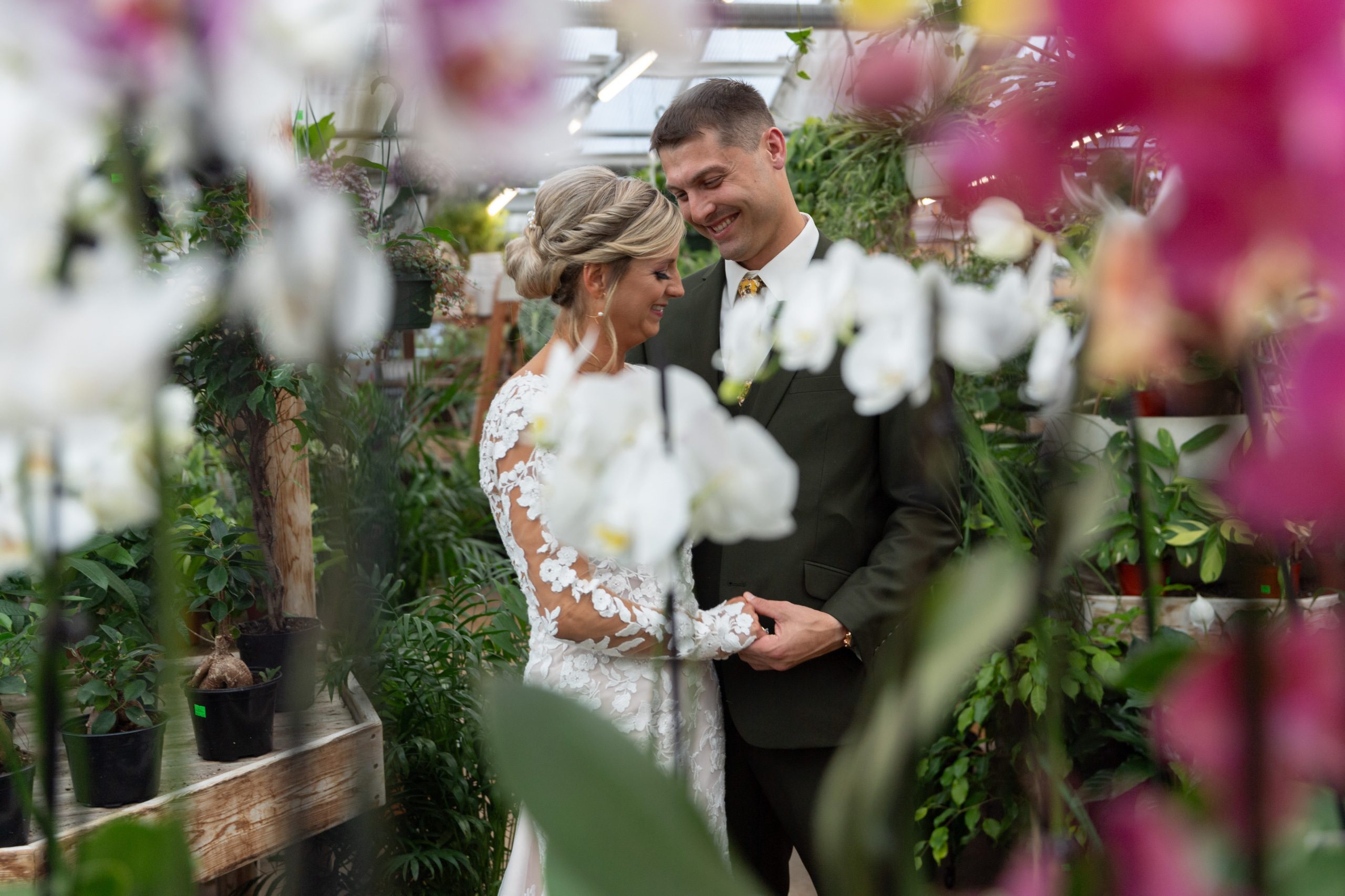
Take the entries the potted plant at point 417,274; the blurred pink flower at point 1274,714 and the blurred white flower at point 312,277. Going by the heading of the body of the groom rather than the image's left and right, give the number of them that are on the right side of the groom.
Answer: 1

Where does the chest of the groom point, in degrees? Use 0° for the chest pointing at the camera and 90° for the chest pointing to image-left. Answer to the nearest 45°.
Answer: approximately 45°

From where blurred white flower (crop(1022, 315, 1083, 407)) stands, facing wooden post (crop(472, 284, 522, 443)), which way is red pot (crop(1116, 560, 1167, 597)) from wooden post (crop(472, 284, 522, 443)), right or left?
right

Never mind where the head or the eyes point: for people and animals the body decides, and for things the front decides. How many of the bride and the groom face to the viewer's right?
1

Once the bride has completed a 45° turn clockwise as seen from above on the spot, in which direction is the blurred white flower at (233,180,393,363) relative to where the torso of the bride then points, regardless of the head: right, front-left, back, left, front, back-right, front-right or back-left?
front-right

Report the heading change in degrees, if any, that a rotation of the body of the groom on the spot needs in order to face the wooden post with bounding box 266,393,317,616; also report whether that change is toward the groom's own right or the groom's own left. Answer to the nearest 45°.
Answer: approximately 90° to the groom's own right

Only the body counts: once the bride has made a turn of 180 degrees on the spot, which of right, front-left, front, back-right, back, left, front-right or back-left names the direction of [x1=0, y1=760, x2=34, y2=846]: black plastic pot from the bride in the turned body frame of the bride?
front

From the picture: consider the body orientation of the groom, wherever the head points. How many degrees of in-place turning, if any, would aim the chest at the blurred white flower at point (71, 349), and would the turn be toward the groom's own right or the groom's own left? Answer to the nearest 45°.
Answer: approximately 45° to the groom's own left

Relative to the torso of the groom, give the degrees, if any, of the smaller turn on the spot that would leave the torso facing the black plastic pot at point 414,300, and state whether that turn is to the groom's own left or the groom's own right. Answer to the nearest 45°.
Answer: approximately 90° to the groom's own right

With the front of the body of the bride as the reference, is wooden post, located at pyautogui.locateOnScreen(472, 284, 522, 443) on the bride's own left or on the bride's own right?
on the bride's own left

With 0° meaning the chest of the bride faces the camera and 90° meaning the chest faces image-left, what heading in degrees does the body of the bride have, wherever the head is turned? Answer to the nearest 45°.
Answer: approximately 270°

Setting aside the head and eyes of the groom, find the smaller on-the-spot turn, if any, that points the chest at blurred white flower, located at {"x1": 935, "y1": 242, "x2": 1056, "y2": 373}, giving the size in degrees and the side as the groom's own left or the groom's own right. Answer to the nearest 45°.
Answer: approximately 45° to the groom's own left

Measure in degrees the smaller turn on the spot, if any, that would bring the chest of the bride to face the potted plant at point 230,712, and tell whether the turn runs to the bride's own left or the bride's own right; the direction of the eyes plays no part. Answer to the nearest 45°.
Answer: approximately 135° to the bride's own left

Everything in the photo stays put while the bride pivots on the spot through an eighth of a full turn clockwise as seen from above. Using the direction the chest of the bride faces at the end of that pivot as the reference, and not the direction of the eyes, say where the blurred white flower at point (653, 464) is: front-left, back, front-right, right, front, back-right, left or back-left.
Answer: front-right

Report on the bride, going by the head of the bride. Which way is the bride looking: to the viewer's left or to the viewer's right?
to the viewer's right
